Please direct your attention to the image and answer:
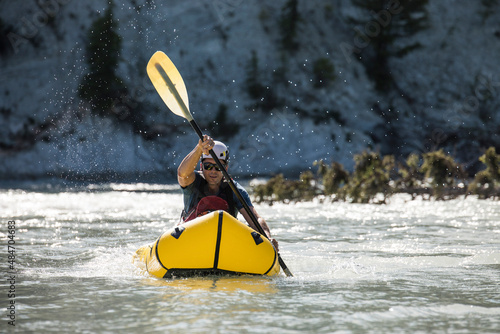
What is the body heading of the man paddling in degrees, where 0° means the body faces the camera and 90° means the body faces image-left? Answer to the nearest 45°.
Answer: approximately 0°

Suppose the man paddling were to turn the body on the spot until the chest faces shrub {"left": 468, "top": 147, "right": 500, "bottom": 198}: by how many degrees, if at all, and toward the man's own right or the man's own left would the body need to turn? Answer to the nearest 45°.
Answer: approximately 135° to the man's own left

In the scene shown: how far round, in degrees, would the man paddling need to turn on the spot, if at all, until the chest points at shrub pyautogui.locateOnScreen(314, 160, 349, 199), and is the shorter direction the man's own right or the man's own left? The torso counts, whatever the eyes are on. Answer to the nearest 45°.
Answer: approximately 180°

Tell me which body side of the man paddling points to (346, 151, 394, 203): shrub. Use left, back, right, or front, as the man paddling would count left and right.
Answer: back
